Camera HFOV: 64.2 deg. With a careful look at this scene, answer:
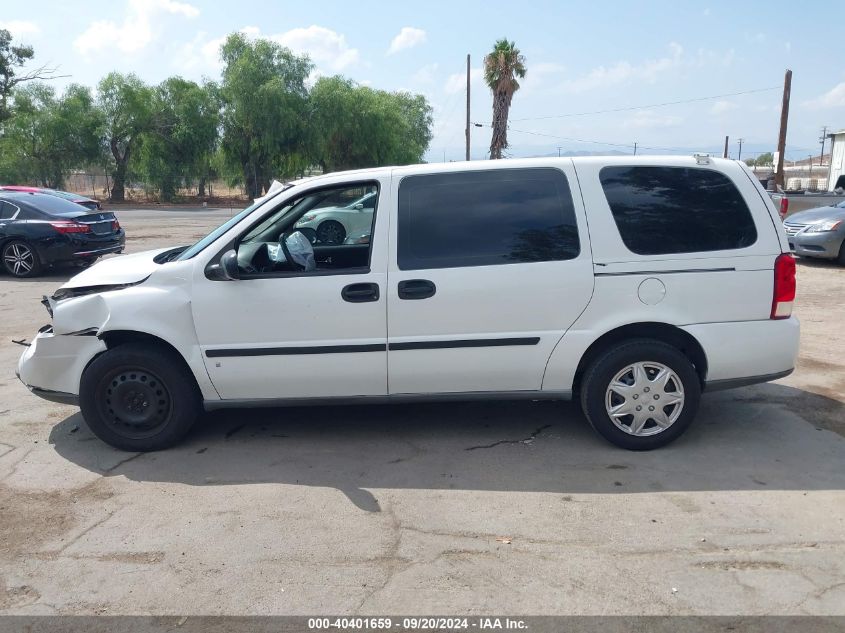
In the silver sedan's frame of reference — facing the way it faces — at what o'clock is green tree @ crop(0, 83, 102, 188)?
The green tree is roughly at 2 o'clock from the silver sedan.

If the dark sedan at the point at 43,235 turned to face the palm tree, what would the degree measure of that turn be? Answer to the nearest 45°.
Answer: approximately 90° to its right

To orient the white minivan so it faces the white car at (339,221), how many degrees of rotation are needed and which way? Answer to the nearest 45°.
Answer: approximately 45° to its right

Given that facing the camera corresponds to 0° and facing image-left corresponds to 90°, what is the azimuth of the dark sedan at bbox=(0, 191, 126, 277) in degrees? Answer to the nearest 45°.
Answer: approximately 135°

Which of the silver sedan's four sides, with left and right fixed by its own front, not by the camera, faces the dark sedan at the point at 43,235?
front

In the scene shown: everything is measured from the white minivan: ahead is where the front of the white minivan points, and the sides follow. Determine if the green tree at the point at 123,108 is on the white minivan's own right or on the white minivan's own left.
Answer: on the white minivan's own right

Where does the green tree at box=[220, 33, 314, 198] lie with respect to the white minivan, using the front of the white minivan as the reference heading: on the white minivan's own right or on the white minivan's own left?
on the white minivan's own right

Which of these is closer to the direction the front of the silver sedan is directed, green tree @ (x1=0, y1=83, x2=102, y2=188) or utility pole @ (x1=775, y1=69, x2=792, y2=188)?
the green tree

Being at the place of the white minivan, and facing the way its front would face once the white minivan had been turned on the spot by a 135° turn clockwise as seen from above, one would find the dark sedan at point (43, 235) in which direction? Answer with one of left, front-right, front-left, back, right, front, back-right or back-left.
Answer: left

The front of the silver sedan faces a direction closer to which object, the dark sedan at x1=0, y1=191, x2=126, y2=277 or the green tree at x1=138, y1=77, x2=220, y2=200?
the dark sedan

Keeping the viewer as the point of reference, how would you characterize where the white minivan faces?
facing to the left of the viewer

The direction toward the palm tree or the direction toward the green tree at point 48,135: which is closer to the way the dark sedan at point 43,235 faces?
the green tree

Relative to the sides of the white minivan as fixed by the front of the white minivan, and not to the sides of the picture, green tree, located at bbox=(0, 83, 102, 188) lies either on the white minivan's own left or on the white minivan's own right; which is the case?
on the white minivan's own right

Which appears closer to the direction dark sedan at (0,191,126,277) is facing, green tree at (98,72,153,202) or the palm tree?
the green tree

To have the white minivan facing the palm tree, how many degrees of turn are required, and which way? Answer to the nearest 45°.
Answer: approximately 90° to its right
